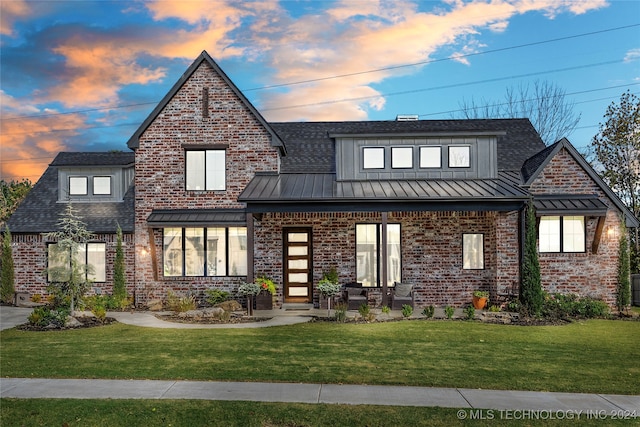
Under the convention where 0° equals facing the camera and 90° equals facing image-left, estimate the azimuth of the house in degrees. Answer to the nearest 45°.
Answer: approximately 0°

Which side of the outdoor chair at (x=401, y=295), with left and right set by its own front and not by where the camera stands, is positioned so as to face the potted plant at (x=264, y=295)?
right

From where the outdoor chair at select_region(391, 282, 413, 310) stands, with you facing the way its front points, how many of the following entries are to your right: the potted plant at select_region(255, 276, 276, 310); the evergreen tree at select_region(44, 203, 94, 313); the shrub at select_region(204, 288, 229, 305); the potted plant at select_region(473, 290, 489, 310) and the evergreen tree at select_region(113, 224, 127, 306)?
4

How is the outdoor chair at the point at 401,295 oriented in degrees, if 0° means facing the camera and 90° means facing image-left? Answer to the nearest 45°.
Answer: approximately 0°
